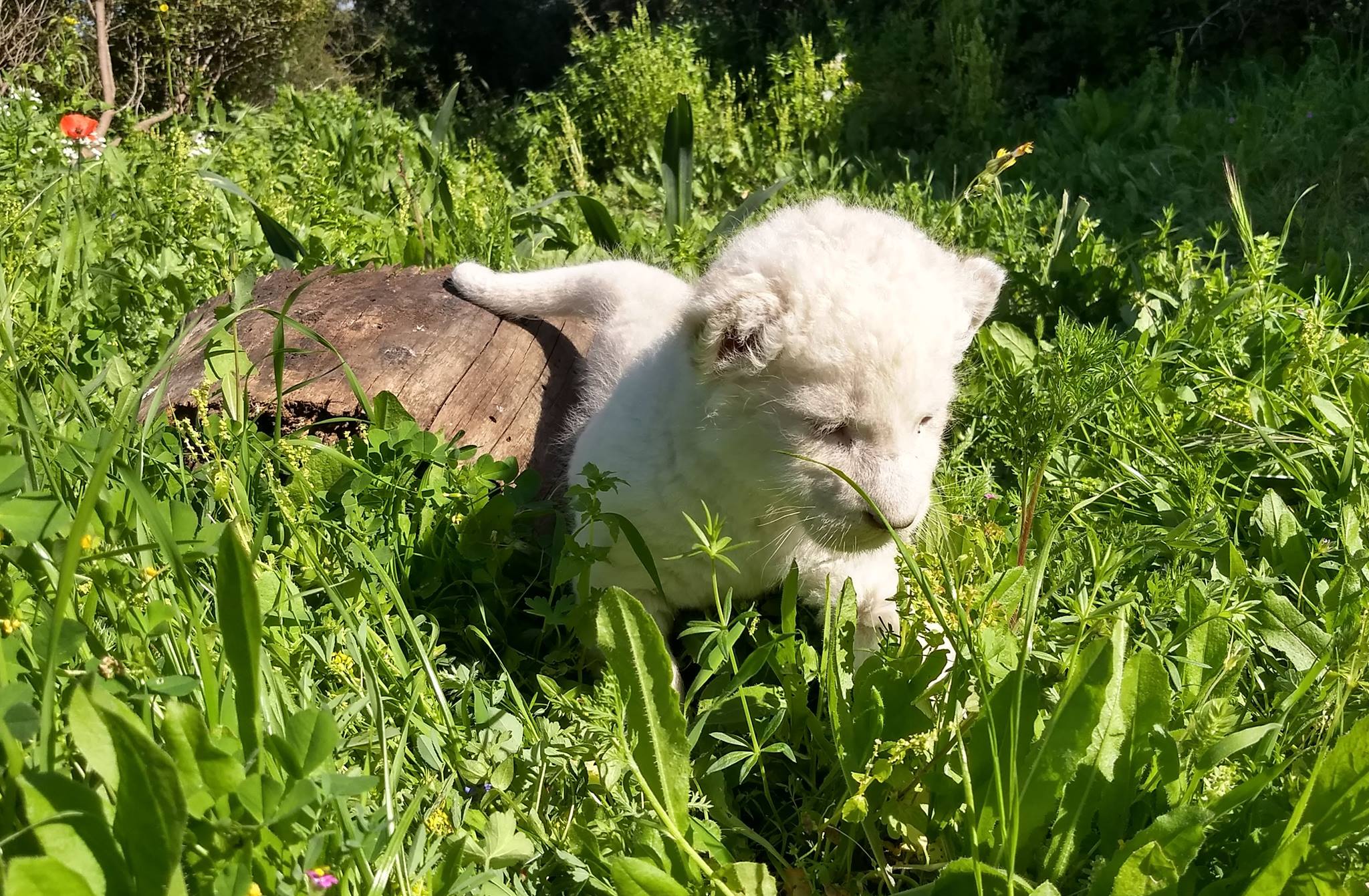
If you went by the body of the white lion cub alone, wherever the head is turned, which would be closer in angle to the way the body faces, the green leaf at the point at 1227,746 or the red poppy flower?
the green leaf

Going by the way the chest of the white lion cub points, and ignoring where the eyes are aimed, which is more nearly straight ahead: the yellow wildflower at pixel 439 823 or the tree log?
the yellow wildflower

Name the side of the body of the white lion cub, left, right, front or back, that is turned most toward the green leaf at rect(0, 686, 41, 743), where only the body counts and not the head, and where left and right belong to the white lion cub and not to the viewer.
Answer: right

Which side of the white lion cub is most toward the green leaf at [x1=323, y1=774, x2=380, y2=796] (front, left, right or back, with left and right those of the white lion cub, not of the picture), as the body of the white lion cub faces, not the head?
right

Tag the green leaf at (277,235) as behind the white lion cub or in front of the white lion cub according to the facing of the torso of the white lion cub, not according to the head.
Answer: behind

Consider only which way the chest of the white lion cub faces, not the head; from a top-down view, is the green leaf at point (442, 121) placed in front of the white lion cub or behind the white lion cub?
behind

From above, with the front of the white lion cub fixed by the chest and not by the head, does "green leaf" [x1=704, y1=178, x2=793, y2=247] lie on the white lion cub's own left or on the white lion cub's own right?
on the white lion cub's own left

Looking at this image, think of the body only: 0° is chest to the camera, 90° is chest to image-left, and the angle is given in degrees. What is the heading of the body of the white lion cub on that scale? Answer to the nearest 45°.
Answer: approximately 315°

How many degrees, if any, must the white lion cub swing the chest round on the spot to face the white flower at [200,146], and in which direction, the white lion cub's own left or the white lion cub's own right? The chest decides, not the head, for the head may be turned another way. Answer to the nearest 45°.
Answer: approximately 180°

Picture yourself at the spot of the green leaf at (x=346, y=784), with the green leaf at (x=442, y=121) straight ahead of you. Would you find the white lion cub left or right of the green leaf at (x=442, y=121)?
right

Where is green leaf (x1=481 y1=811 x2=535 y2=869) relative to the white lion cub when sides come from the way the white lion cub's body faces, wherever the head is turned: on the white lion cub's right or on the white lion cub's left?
on the white lion cub's right
